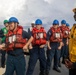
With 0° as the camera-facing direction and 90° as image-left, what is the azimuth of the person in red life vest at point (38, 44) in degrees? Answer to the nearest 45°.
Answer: approximately 0°

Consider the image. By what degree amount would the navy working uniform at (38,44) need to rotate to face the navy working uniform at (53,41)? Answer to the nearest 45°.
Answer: approximately 135° to its left

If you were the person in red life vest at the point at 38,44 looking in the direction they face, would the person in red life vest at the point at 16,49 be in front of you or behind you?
in front
